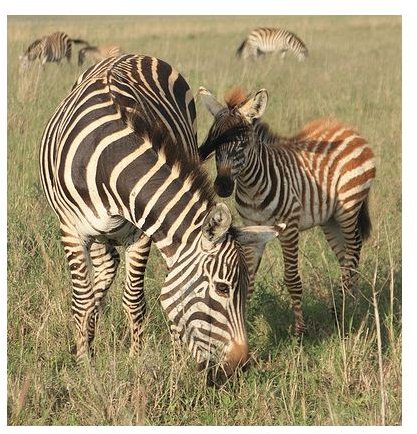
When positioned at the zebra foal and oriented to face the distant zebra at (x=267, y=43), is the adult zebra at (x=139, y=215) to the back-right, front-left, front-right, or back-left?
back-left

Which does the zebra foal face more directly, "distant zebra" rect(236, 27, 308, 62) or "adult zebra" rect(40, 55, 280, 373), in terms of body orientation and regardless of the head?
the adult zebra

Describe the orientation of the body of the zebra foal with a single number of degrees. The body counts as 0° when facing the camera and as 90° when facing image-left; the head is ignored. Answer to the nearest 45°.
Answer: approximately 45°

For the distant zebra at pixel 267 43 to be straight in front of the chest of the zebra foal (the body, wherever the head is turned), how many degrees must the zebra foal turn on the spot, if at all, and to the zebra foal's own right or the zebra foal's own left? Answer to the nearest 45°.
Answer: approximately 135° to the zebra foal's own right
